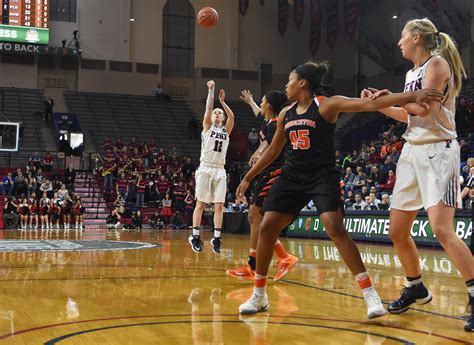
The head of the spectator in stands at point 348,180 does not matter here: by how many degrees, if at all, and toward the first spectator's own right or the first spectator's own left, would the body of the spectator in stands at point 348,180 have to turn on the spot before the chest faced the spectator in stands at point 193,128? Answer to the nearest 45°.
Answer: approximately 90° to the first spectator's own right

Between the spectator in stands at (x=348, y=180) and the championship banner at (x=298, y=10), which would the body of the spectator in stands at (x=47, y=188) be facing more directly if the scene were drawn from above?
the spectator in stands

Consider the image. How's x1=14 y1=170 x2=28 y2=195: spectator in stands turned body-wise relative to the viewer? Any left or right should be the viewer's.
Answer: facing the viewer

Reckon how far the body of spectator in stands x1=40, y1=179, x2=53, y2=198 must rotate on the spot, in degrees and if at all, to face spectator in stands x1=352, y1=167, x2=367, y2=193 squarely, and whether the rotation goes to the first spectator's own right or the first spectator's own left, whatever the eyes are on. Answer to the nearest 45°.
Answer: approximately 45° to the first spectator's own left

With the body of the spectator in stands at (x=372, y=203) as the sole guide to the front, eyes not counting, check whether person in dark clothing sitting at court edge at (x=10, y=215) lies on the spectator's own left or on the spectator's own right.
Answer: on the spectator's own right

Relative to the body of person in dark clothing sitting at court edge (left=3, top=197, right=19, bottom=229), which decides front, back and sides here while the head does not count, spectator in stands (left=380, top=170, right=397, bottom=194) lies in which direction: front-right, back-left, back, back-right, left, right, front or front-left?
front-left

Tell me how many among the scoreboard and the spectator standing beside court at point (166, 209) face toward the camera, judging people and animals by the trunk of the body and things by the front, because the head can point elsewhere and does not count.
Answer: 2

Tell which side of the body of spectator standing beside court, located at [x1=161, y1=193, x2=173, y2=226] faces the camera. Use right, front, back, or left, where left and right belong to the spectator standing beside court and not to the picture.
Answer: front

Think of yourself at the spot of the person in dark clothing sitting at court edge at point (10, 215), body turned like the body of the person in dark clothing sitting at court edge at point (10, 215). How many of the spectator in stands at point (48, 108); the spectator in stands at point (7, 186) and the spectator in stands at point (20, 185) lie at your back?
3

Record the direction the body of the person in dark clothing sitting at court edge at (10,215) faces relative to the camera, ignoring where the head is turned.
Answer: toward the camera

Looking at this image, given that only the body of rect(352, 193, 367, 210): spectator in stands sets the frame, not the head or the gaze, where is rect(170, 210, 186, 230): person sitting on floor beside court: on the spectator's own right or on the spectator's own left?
on the spectator's own right
